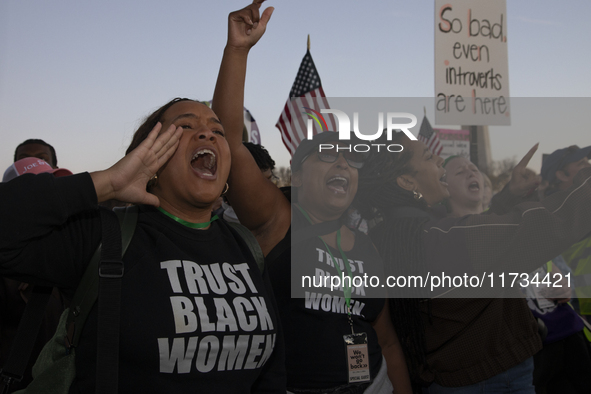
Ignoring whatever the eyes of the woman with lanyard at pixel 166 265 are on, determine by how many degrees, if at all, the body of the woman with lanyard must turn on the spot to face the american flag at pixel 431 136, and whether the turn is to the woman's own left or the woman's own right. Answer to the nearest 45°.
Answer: approximately 90° to the woman's own left

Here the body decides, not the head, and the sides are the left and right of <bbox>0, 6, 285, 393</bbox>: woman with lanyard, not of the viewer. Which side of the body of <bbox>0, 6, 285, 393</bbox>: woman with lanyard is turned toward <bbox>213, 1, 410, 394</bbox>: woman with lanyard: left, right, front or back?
left

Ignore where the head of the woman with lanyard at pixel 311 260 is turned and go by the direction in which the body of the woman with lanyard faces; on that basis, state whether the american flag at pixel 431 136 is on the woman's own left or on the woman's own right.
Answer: on the woman's own left

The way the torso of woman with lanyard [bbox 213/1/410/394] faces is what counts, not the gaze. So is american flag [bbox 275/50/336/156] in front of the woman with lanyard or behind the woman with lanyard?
behind

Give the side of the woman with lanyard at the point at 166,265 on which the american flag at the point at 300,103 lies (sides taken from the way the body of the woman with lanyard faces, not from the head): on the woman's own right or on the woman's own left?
on the woman's own left
